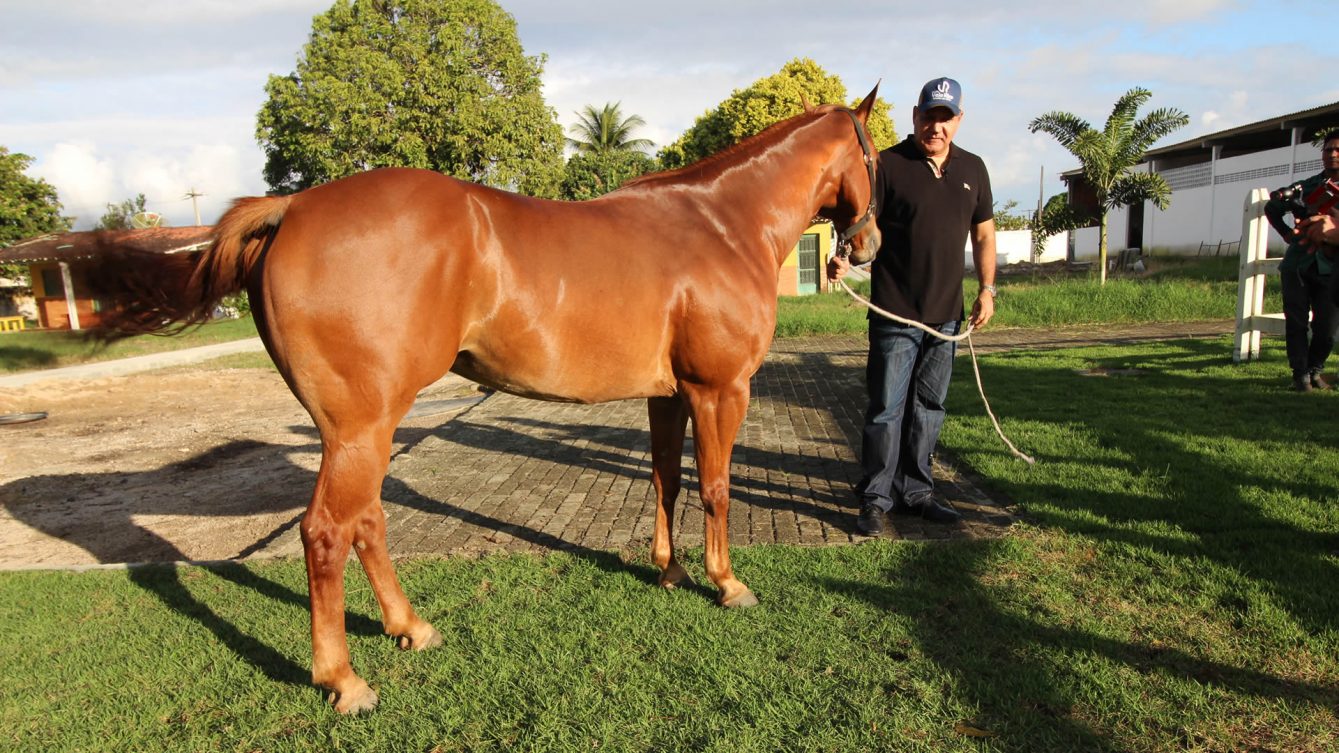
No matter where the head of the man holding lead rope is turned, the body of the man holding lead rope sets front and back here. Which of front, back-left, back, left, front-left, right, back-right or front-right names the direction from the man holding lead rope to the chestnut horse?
front-right

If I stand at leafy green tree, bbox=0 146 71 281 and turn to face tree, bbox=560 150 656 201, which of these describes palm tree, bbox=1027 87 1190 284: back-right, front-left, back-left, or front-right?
front-right

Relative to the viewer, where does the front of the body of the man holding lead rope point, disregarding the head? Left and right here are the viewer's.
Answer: facing the viewer

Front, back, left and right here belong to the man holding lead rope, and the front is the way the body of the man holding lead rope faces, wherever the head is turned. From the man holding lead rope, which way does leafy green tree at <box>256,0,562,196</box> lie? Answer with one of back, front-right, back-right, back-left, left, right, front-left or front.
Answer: back-right

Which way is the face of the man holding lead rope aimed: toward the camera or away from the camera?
toward the camera

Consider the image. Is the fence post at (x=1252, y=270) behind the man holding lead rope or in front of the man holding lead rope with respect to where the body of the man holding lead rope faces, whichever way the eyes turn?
behind

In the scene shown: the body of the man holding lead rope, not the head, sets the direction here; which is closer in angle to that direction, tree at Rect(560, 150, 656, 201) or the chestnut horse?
the chestnut horse

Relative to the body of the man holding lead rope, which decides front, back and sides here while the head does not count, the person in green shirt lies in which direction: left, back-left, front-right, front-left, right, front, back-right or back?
back-left

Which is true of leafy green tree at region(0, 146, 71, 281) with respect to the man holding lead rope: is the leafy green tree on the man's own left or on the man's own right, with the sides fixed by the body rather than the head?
on the man's own right

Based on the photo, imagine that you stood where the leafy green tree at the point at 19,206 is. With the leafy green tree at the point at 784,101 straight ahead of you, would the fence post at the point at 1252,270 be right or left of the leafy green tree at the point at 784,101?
right

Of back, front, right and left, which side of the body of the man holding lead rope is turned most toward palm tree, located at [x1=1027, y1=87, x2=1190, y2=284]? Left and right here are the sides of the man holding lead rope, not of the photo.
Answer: back

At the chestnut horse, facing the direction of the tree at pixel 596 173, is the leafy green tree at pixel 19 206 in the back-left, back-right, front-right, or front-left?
front-left

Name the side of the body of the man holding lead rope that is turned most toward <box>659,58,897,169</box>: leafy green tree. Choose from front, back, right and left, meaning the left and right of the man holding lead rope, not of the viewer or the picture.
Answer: back

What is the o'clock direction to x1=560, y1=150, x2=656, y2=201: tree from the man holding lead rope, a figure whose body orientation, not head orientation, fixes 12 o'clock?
The tree is roughly at 5 o'clock from the man holding lead rope.
